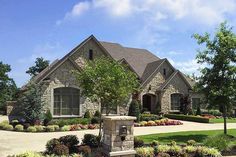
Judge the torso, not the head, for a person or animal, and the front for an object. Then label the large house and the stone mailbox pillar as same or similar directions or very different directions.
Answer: same or similar directions

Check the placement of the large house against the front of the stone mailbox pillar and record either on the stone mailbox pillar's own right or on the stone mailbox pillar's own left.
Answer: on the stone mailbox pillar's own left

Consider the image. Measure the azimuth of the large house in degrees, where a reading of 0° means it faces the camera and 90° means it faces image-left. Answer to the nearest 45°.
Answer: approximately 315°

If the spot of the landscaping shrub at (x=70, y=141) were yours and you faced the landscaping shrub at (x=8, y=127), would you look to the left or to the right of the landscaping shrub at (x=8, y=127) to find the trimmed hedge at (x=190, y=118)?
right

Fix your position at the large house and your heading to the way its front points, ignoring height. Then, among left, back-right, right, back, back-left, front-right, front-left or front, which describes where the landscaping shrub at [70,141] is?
front-right

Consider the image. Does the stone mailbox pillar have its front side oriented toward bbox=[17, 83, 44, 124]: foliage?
no

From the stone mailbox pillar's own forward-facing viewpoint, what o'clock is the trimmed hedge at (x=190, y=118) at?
The trimmed hedge is roughly at 8 o'clock from the stone mailbox pillar.

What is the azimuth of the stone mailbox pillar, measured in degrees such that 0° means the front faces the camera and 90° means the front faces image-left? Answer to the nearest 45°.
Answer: approximately 315°

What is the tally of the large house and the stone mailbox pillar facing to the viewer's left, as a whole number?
0

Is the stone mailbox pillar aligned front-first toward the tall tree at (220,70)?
no
